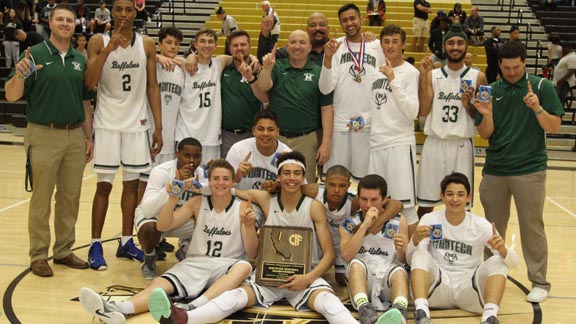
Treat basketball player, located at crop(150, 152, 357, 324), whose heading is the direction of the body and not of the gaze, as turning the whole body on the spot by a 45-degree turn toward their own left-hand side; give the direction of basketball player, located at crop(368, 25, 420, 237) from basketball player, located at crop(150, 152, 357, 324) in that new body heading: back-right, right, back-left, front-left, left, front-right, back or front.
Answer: left

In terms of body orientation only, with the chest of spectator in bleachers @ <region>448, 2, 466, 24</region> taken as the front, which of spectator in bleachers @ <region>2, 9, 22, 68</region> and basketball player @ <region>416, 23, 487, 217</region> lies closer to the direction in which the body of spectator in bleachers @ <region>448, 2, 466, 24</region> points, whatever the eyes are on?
the basketball player

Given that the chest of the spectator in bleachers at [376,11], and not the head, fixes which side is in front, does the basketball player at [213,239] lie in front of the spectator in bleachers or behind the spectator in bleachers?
in front

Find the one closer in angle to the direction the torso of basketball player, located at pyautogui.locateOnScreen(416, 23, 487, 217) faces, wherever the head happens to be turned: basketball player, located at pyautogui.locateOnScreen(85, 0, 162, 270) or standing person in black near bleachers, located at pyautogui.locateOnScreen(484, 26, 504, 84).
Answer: the basketball player

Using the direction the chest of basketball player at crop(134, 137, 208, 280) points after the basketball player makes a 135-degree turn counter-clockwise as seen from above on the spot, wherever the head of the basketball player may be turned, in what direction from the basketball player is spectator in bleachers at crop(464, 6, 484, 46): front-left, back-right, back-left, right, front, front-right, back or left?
front-right

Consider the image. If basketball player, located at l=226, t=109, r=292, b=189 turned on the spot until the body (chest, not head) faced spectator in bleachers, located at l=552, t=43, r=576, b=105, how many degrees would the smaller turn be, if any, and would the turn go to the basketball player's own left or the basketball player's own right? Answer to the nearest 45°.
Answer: approximately 135° to the basketball player's own left

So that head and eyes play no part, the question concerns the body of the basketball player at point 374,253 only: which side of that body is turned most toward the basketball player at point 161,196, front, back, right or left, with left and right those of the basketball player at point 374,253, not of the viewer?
right
